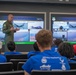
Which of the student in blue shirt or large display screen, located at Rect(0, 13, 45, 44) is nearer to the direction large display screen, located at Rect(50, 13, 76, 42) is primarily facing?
the student in blue shirt

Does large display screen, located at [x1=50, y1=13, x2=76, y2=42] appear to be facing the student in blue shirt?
yes

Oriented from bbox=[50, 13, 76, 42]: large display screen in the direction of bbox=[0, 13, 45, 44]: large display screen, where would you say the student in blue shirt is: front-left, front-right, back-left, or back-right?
front-left

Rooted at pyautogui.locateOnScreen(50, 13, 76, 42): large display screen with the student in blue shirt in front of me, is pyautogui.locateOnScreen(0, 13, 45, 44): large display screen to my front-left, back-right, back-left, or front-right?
front-right

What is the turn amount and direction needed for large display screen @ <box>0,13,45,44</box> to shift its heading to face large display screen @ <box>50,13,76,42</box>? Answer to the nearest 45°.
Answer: approximately 90° to its left

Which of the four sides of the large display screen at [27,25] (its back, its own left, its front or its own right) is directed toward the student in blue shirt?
front

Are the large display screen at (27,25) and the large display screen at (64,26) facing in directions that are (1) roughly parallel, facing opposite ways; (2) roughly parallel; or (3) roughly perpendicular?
roughly parallel

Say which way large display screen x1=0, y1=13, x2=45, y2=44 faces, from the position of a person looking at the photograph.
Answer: facing the viewer

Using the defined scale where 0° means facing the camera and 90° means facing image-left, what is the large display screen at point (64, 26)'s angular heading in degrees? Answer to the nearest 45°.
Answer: approximately 0°

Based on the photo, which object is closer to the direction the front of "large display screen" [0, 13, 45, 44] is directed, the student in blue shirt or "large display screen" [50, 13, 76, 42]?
the student in blue shirt

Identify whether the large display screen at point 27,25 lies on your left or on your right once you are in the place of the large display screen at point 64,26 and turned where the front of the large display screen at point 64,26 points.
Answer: on your right
